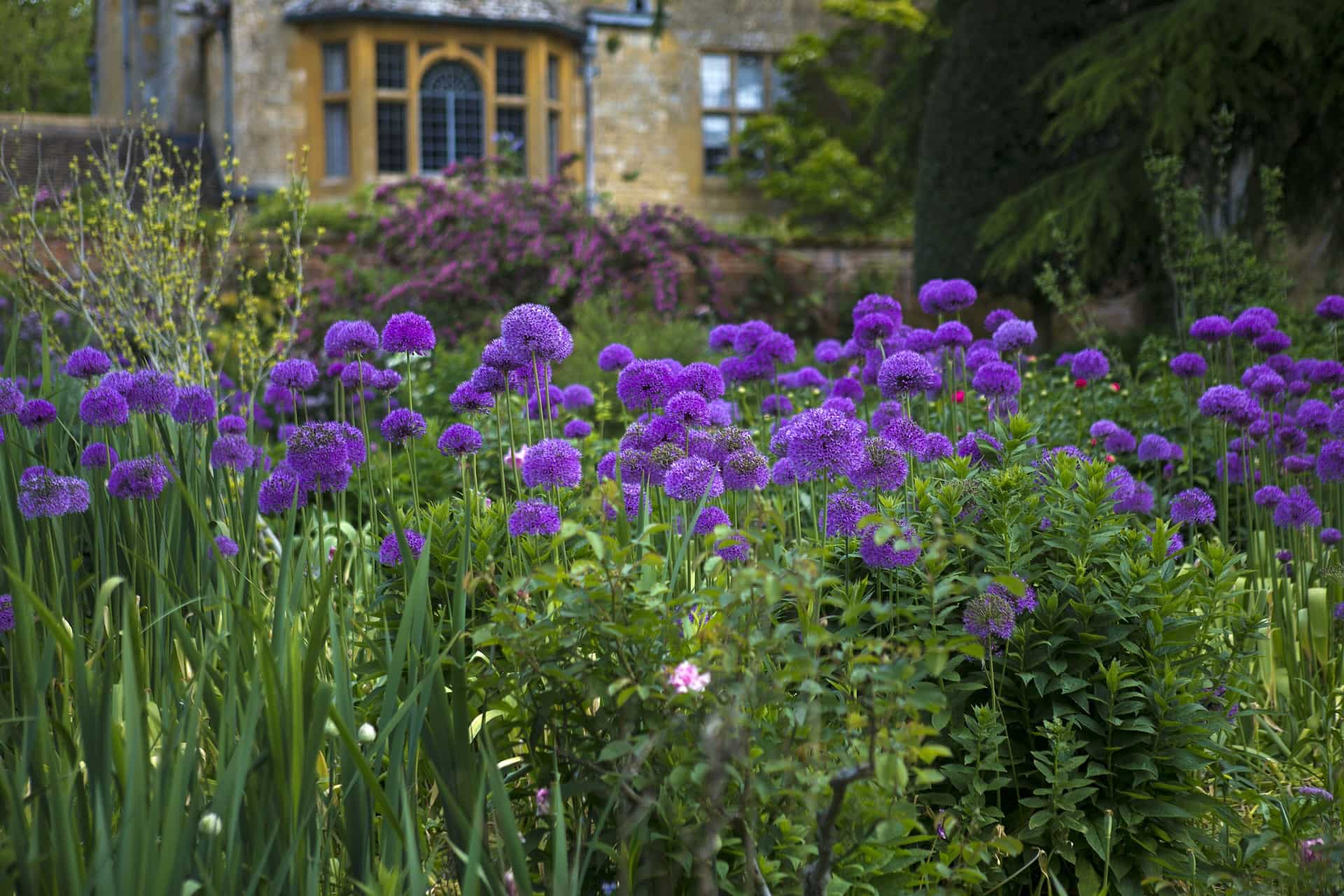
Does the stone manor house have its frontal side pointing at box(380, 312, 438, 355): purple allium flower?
yes

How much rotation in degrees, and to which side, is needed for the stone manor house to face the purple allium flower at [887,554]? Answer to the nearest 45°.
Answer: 0° — it already faces it

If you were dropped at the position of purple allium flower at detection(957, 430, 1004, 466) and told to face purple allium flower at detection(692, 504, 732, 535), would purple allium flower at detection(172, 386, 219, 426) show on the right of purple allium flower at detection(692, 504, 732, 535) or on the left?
right

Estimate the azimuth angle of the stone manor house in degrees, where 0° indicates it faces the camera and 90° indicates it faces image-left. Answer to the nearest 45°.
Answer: approximately 0°

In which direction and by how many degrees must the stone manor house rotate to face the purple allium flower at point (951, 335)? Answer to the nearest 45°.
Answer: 0° — it already faces it

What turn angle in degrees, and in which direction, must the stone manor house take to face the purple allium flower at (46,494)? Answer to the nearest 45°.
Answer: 0° — it already faces it

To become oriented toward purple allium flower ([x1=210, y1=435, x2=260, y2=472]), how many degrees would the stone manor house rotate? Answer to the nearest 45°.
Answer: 0° — it already faces it
